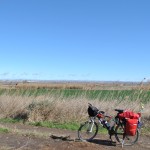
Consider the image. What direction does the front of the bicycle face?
to the viewer's left
